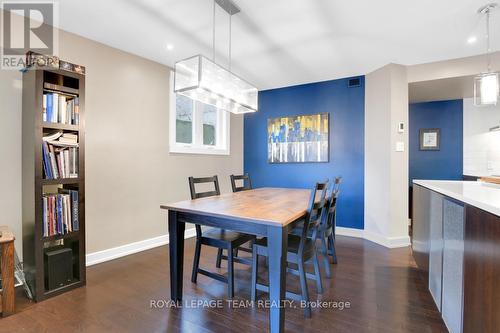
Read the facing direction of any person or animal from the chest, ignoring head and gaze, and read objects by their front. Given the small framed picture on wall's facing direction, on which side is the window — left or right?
on its right

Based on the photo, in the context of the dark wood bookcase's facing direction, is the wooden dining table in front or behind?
in front

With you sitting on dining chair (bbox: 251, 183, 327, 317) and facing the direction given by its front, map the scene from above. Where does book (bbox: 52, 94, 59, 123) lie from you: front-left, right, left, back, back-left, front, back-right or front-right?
front-left

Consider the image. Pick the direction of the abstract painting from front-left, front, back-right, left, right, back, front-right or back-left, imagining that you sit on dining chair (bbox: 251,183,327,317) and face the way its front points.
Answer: front-right

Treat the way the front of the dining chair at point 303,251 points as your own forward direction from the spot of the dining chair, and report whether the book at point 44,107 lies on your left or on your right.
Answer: on your left

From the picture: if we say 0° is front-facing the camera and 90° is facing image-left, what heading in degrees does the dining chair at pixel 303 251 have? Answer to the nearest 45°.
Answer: approximately 135°

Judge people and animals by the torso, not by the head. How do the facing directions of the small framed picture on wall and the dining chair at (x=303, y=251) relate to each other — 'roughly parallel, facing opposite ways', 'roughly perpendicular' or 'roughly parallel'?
roughly perpendicular

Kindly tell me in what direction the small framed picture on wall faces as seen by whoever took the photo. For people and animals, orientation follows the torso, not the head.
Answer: facing the viewer

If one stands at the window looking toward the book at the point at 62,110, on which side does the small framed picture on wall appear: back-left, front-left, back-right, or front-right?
back-left

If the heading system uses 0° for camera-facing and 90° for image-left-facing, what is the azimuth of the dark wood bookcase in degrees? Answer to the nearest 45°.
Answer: approximately 315°

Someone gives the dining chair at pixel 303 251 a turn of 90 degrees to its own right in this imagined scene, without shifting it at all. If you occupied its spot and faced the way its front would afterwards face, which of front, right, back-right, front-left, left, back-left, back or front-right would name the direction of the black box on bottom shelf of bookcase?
back-left

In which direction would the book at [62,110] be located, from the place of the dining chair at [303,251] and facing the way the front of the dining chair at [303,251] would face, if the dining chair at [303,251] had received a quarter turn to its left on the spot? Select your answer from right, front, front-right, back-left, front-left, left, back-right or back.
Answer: front-right

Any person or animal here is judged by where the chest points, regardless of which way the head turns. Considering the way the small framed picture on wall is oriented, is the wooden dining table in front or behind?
in front

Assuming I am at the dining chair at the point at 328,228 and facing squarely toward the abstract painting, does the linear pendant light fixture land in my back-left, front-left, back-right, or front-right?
back-left
